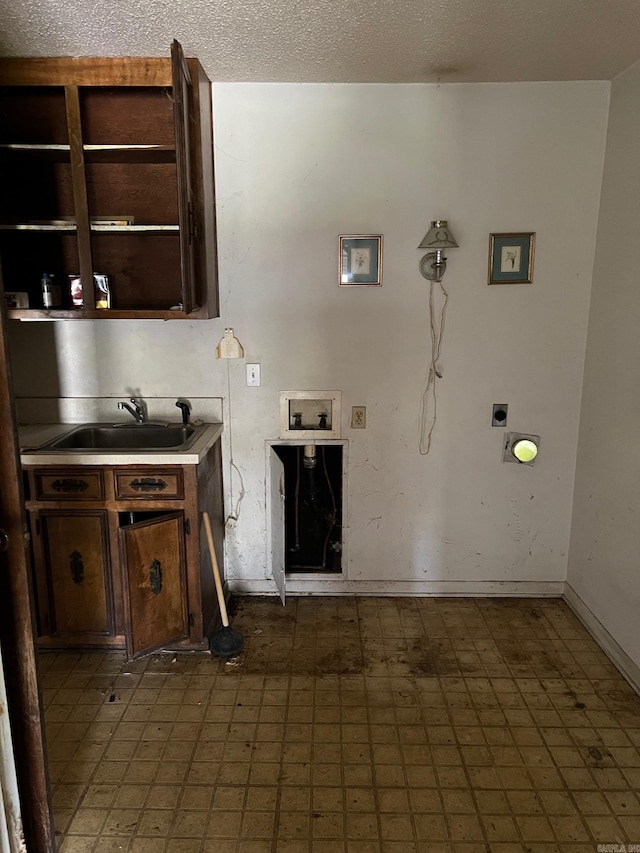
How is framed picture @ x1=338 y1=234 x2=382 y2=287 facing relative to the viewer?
toward the camera

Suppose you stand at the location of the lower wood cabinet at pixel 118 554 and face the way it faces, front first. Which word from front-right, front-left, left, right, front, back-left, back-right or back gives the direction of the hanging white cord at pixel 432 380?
left

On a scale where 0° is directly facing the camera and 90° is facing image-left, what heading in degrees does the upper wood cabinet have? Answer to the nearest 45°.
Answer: approximately 0°

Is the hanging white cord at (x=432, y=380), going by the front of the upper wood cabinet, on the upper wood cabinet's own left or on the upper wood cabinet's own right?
on the upper wood cabinet's own left

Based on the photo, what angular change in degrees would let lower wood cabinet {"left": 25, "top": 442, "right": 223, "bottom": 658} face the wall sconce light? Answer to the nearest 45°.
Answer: approximately 90° to its left

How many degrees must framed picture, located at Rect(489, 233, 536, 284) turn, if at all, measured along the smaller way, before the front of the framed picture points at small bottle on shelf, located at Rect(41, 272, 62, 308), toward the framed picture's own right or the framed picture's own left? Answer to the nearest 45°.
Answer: approximately 45° to the framed picture's own right

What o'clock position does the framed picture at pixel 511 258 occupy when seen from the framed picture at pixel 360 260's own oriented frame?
the framed picture at pixel 511 258 is roughly at 9 o'clock from the framed picture at pixel 360 260.

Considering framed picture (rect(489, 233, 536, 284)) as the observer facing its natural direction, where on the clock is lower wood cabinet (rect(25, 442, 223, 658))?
The lower wood cabinet is roughly at 2 o'clock from the framed picture.
